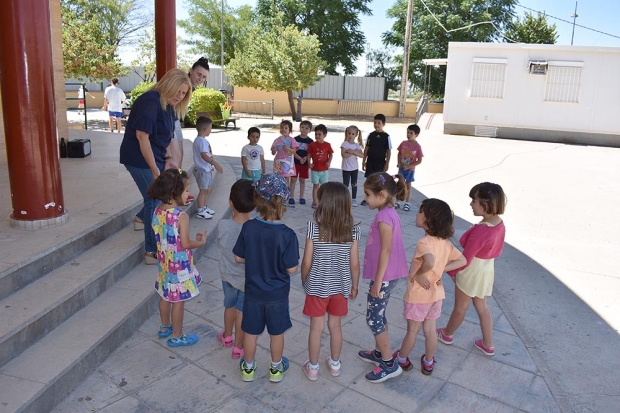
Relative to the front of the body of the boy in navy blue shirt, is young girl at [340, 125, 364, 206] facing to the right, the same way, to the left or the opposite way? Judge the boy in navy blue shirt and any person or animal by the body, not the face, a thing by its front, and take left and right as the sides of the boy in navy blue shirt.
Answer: the opposite way

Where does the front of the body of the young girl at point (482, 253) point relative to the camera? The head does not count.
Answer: to the viewer's left

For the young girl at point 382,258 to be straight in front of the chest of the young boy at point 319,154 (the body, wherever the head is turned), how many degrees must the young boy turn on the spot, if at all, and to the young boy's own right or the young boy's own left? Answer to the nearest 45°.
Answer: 0° — they already face them

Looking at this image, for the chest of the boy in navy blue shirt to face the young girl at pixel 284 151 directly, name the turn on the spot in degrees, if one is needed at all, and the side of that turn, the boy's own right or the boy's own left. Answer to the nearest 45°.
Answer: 0° — they already face them

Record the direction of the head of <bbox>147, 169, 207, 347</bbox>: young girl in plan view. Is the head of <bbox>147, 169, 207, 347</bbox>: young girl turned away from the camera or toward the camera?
away from the camera

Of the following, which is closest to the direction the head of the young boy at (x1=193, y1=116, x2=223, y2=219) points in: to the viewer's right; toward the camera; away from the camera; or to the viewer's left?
to the viewer's right

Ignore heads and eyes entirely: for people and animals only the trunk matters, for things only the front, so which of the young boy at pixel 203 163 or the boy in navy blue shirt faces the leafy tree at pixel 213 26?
the boy in navy blue shirt

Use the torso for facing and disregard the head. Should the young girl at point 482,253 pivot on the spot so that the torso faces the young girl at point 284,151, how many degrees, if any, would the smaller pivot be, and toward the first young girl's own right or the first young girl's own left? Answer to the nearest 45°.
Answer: approximately 45° to the first young girl's own right

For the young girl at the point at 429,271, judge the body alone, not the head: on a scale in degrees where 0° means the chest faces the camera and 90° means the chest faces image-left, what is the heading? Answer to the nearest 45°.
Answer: approximately 135°

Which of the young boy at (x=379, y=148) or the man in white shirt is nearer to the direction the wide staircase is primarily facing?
the young boy

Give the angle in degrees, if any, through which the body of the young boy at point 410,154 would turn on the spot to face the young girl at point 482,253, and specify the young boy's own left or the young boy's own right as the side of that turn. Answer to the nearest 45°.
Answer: approximately 45° to the young boy's own left

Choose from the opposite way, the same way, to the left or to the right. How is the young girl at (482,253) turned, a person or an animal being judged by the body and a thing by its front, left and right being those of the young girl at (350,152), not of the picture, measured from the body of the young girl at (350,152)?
to the right

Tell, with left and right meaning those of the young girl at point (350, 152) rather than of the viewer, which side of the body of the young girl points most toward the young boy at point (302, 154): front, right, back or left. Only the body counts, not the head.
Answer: right

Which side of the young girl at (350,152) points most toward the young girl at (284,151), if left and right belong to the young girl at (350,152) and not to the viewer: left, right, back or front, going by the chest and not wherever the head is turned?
right
